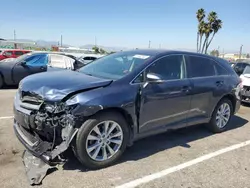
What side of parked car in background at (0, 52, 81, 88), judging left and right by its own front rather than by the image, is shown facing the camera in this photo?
left
